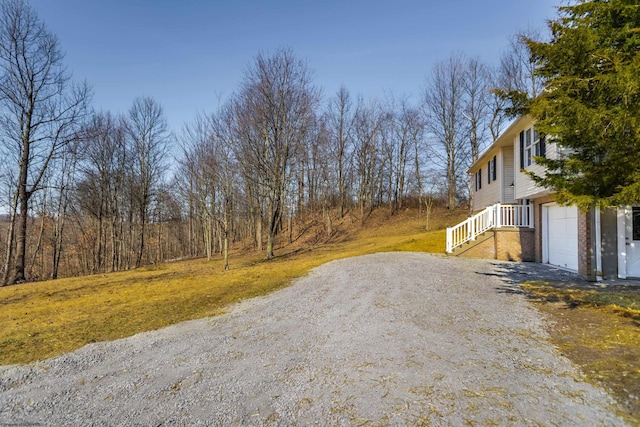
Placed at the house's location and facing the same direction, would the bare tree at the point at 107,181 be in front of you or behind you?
in front

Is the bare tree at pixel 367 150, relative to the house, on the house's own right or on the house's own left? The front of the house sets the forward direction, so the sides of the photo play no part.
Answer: on the house's own right

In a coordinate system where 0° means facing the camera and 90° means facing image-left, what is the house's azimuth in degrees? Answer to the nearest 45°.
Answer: approximately 45°

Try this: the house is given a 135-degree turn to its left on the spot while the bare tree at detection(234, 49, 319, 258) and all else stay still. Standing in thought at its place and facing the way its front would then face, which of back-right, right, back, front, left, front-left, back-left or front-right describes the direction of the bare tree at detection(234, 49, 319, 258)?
back

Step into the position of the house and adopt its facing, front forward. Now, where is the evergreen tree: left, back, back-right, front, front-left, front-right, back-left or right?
front-left

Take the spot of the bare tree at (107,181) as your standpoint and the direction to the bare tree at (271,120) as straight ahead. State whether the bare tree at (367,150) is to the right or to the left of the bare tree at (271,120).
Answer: left
